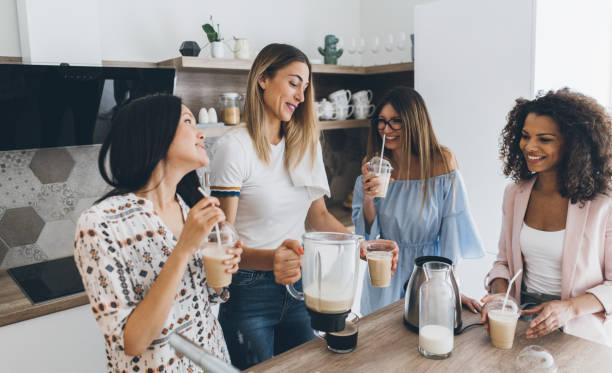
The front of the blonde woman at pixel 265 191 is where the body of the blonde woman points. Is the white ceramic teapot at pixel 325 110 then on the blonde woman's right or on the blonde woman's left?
on the blonde woman's left

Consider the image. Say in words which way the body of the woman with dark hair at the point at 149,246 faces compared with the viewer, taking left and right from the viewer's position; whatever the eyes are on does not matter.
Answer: facing the viewer and to the right of the viewer

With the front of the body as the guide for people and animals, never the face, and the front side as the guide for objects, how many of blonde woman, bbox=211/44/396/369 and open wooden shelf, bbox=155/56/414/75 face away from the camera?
0

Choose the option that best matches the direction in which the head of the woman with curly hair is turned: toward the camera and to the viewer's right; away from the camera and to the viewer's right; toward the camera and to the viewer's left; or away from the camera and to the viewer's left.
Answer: toward the camera and to the viewer's left

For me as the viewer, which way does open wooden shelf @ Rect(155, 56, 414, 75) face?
facing the viewer

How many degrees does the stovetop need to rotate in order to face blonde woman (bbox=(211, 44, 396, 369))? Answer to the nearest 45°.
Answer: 0° — it already faces them

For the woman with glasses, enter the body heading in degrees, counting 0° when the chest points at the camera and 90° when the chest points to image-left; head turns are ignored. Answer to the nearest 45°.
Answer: approximately 45°

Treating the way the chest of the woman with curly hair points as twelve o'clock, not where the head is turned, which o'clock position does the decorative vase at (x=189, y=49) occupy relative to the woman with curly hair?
The decorative vase is roughly at 2 o'clock from the woman with curly hair.

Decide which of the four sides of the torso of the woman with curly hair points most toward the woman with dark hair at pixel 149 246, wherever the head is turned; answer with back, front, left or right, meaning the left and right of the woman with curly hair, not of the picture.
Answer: front

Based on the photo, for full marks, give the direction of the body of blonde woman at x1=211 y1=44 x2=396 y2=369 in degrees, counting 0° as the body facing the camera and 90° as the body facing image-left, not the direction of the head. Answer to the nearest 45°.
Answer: approximately 315°

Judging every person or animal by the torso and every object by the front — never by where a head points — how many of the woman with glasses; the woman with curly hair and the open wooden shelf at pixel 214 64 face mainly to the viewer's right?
0
